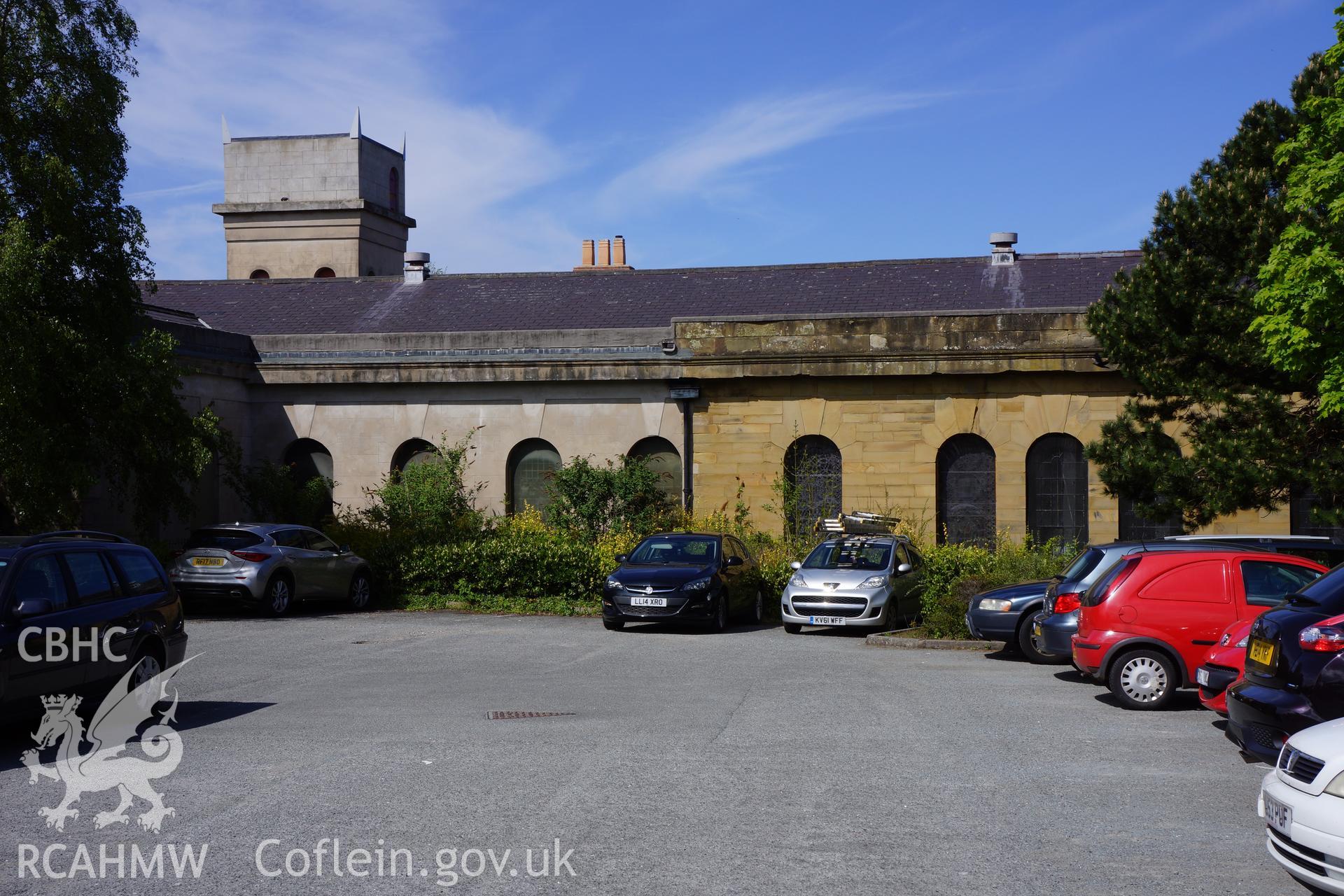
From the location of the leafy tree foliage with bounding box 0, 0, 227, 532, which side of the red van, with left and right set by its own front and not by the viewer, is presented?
back

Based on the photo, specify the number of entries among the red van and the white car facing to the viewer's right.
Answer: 1

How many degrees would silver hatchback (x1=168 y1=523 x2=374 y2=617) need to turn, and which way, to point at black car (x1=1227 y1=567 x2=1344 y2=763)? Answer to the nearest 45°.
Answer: approximately 90° to its right

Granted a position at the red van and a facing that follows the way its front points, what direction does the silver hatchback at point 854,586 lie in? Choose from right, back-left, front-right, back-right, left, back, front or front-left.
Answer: back-left

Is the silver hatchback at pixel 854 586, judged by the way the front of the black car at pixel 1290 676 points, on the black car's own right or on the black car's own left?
on the black car's own left

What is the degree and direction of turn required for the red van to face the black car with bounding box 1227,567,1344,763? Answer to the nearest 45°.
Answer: approximately 90° to its right

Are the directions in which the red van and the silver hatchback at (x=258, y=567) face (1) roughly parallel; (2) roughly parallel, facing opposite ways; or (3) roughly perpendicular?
roughly perpendicular

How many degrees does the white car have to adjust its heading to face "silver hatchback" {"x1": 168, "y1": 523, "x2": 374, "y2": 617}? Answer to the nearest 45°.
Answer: approximately 90° to its right

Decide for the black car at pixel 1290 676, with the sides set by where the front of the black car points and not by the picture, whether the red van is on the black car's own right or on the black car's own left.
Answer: on the black car's own left

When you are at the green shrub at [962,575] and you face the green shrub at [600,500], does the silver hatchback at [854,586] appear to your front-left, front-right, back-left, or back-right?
front-left

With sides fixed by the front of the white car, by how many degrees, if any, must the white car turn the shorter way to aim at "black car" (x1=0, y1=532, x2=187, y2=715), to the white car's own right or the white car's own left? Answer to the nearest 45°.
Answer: approximately 45° to the white car's own right

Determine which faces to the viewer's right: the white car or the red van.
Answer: the red van

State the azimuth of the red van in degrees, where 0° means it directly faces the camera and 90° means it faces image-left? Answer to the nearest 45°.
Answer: approximately 270°
